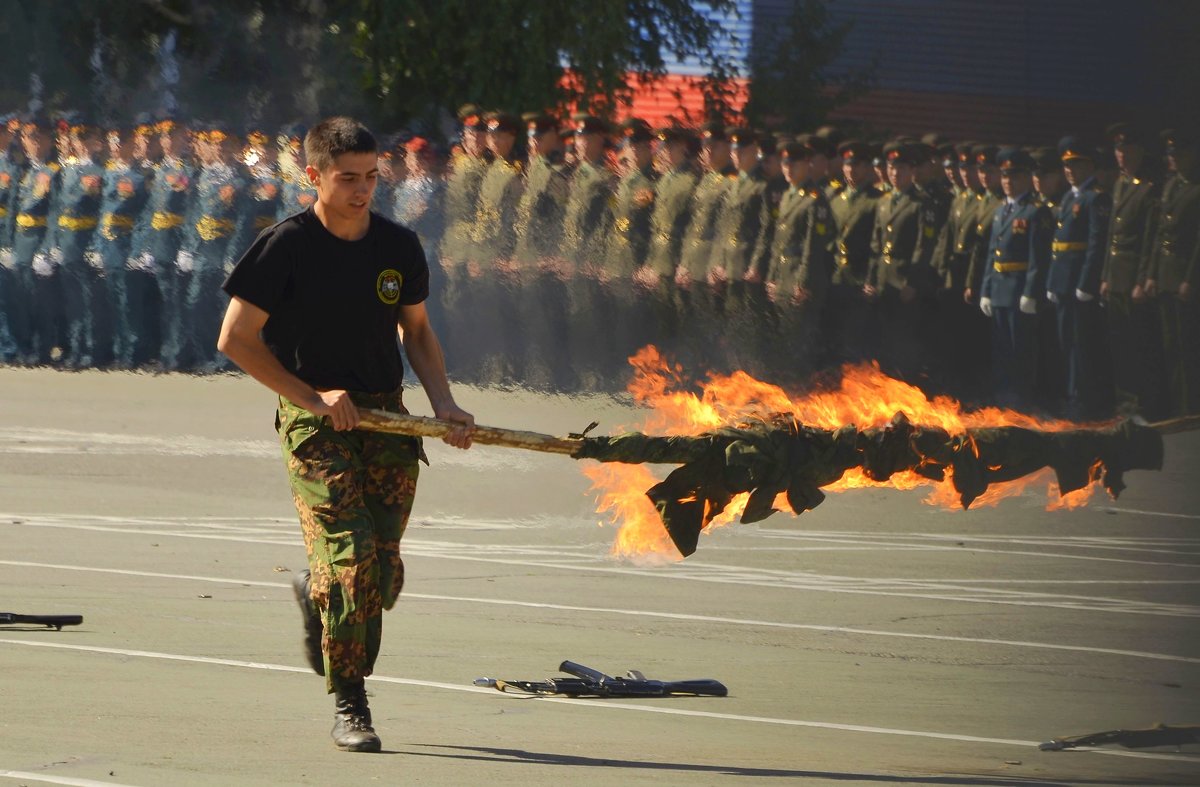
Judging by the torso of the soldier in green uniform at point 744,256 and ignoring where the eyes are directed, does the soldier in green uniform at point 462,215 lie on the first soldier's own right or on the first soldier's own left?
on the first soldier's own right

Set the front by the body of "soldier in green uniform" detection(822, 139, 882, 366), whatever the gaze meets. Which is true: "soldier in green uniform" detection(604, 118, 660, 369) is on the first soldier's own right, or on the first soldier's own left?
on the first soldier's own right

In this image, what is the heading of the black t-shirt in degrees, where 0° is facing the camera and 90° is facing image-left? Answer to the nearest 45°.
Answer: approximately 315°

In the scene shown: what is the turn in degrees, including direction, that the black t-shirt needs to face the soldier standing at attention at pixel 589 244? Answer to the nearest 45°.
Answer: approximately 135° to its left

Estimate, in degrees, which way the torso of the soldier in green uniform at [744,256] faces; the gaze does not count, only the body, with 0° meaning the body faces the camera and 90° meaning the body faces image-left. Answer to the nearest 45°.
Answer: approximately 45°

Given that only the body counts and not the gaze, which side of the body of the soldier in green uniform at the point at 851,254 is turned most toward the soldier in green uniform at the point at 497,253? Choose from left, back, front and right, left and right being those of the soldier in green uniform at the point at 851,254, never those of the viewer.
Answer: right

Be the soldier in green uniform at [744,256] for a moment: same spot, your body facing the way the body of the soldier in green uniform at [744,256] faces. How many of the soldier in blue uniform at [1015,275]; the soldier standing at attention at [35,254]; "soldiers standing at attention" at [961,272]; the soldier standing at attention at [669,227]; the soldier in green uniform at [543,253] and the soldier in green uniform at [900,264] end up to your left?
3
